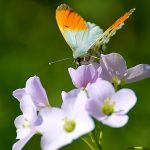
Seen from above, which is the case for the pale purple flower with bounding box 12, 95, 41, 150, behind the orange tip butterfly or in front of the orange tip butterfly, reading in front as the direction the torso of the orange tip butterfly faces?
in front

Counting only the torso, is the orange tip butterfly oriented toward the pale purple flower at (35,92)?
yes

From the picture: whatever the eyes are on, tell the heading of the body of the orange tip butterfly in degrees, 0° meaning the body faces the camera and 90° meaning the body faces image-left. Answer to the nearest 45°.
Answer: approximately 45°
